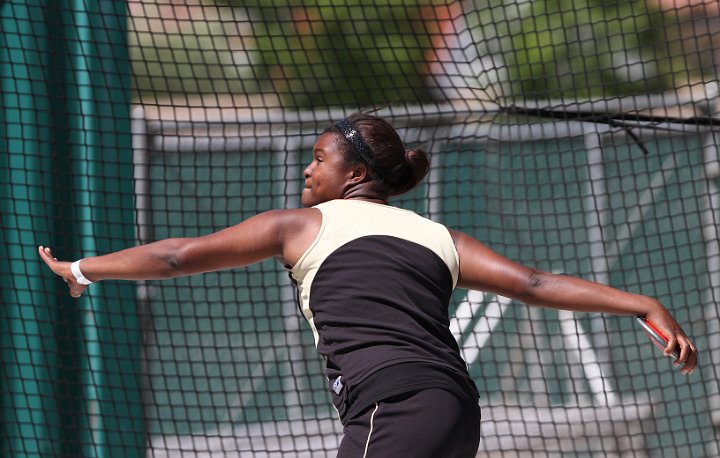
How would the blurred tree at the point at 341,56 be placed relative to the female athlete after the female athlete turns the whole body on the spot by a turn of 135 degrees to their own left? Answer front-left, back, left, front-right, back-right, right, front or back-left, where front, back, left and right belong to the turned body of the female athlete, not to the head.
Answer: back

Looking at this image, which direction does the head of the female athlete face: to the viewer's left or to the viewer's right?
to the viewer's left

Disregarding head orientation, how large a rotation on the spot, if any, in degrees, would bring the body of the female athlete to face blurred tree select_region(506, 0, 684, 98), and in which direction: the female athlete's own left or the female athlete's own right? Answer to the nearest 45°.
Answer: approximately 45° to the female athlete's own right

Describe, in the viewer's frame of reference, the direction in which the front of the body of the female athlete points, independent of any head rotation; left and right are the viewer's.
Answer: facing away from the viewer and to the left of the viewer
